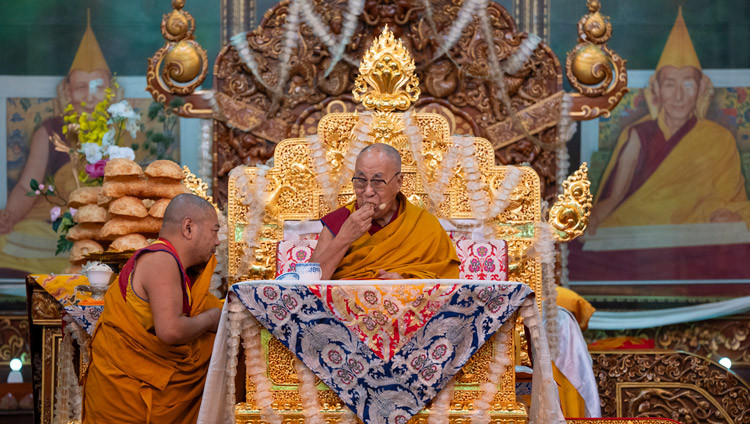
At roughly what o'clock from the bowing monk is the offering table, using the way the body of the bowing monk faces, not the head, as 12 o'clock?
The offering table is roughly at 1 o'clock from the bowing monk.

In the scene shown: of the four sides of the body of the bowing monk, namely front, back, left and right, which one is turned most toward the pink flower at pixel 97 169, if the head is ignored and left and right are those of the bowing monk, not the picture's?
left

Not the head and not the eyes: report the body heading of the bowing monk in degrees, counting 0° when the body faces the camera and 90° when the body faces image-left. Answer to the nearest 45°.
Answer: approximately 270°

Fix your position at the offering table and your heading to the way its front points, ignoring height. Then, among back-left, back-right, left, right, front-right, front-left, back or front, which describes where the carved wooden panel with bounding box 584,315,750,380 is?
back-left

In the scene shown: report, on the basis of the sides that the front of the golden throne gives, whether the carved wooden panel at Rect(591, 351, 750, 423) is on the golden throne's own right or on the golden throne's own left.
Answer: on the golden throne's own left

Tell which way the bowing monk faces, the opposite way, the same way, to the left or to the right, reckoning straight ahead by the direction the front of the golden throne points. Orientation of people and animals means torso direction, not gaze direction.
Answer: to the left

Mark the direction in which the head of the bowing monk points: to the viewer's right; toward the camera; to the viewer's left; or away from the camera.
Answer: to the viewer's right

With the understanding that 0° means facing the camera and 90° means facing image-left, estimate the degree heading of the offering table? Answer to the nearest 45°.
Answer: approximately 0°

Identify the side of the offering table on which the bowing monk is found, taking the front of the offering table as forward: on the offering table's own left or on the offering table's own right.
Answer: on the offering table's own right
